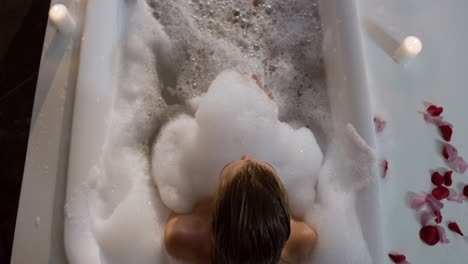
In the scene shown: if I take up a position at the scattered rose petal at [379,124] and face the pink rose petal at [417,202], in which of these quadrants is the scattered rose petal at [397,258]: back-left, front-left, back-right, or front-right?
front-right

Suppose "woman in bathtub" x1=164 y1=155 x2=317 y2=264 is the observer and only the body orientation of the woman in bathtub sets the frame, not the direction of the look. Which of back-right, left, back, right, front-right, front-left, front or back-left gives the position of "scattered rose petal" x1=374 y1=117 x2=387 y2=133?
front-right

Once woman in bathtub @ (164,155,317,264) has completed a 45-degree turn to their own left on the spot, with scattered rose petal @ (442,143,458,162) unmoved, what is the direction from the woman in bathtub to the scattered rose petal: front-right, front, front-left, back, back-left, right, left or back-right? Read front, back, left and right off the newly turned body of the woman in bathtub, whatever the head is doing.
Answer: right

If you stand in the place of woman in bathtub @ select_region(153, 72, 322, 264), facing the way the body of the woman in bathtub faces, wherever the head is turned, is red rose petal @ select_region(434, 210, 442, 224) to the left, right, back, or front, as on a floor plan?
right

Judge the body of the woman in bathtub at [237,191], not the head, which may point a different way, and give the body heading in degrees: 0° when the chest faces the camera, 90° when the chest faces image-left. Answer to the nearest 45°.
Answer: approximately 180°

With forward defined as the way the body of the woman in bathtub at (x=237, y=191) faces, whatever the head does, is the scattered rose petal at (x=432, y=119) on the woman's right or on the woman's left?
on the woman's right

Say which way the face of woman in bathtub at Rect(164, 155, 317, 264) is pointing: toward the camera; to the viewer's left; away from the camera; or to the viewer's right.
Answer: away from the camera

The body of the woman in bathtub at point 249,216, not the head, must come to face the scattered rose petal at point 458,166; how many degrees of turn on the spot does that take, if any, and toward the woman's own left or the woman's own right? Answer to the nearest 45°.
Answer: approximately 45° to the woman's own right

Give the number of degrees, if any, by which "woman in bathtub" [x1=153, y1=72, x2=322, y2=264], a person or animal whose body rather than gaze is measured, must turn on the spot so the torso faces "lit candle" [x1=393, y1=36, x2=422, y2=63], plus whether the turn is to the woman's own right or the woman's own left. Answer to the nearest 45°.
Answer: approximately 45° to the woman's own right
